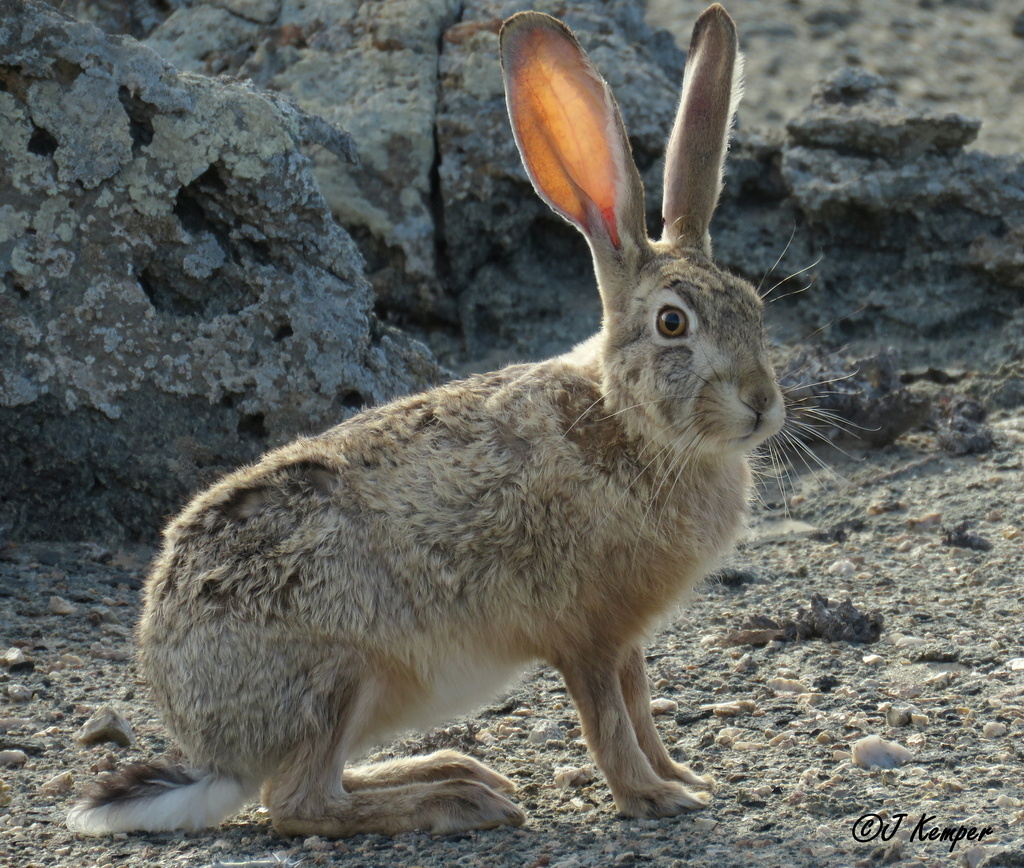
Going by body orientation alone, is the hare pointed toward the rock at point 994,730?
yes

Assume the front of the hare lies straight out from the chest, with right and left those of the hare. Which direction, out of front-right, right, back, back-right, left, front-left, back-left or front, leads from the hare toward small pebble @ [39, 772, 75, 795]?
back

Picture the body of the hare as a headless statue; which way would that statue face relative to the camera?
to the viewer's right

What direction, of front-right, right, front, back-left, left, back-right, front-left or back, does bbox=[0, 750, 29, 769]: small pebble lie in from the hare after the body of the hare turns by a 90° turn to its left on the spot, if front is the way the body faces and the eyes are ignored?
left

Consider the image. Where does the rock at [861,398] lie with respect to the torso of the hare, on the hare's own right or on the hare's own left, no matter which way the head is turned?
on the hare's own left

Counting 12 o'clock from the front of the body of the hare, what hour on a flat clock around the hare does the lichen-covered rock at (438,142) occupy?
The lichen-covered rock is roughly at 9 o'clock from the hare.

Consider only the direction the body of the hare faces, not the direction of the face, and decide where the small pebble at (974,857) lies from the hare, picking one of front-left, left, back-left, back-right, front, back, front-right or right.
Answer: front-right

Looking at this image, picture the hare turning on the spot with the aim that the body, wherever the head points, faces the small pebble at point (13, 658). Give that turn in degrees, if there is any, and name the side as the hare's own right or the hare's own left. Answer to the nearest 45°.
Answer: approximately 135° to the hare's own left

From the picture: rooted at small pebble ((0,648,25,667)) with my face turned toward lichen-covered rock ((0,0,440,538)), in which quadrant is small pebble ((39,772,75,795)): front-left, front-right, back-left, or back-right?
back-right
